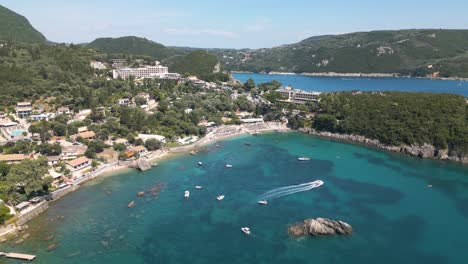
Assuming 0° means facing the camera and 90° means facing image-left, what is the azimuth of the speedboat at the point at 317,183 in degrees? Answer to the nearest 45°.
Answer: approximately 225°

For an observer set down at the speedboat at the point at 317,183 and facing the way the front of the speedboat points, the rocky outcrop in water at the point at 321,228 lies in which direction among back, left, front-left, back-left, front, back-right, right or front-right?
back-right

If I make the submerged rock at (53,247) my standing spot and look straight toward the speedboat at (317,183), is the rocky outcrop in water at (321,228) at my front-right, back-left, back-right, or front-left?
front-right

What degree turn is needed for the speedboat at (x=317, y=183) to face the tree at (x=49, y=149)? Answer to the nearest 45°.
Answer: approximately 135° to its left

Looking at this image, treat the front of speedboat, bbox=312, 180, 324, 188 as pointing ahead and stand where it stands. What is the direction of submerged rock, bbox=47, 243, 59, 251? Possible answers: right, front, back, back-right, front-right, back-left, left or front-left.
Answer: back

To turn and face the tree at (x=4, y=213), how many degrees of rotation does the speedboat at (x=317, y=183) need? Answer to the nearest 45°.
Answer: approximately 180°

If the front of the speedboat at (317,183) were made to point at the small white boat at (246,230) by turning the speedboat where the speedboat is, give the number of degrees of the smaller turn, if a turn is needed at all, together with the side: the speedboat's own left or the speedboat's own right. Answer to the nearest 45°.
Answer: approximately 180°

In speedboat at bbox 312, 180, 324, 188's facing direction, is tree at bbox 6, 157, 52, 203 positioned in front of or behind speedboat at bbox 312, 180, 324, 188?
behind

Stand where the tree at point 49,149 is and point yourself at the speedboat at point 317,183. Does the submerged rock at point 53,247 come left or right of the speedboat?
right
